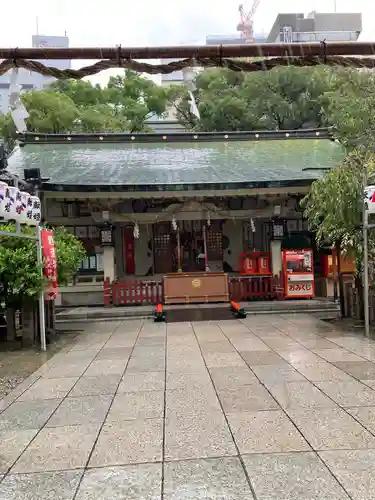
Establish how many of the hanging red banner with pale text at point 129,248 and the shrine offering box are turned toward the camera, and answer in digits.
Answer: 2

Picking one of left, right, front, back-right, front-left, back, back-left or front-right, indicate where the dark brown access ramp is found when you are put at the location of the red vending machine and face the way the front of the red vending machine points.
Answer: front-right

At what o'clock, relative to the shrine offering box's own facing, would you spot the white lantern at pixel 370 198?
The white lantern is roughly at 11 o'clock from the shrine offering box.

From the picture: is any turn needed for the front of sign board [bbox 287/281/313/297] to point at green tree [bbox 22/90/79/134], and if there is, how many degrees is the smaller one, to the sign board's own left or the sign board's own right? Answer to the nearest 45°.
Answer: approximately 135° to the sign board's own right

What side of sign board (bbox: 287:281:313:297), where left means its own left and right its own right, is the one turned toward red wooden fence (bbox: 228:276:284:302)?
right

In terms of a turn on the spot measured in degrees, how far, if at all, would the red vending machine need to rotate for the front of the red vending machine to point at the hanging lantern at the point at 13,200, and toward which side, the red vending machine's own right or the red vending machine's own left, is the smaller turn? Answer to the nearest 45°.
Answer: approximately 45° to the red vending machine's own right

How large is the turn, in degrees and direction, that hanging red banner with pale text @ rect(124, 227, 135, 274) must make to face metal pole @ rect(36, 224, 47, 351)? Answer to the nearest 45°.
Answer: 0° — it already faces it

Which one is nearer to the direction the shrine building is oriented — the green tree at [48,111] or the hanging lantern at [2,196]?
the hanging lantern
